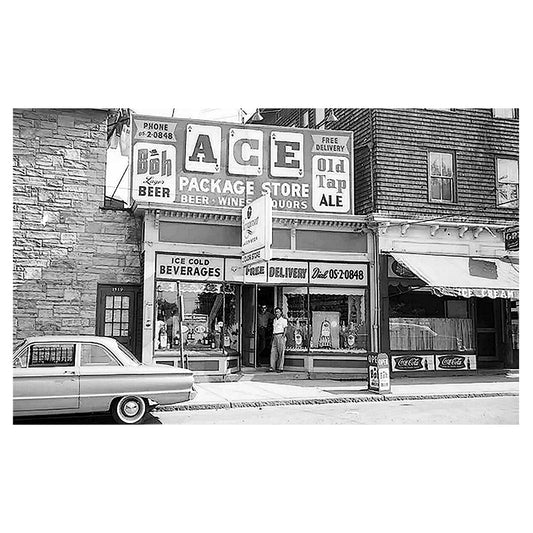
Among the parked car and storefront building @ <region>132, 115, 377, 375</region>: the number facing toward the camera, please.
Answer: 1

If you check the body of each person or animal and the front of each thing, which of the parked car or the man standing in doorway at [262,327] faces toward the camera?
the man standing in doorway

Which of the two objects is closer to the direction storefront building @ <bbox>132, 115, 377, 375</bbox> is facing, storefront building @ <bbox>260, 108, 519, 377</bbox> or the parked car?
the parked car

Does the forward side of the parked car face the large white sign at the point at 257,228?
no

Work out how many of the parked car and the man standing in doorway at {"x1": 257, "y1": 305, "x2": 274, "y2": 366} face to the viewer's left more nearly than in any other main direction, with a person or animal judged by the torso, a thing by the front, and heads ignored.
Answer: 1

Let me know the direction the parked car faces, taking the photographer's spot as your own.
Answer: facing to the left of the viewer

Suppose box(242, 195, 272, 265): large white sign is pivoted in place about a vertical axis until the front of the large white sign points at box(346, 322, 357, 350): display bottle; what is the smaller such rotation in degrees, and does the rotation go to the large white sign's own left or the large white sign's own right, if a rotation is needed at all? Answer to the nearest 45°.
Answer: approximately 180°

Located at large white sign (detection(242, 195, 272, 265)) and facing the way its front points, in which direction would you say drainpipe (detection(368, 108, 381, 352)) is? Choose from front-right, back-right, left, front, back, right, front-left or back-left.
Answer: back

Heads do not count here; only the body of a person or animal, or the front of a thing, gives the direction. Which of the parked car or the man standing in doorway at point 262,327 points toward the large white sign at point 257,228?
the man standing in doorway

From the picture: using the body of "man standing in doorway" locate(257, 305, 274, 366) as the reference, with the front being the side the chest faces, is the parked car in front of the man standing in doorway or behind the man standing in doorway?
in front

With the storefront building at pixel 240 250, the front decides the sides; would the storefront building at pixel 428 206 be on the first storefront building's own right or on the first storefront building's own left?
on the first storefront building's own left

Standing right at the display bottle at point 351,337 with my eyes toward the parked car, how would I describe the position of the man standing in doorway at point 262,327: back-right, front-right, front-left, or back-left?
front-right

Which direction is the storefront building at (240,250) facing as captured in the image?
toward the camera

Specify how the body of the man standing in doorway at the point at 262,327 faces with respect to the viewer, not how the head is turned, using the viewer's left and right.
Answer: facing the viewer

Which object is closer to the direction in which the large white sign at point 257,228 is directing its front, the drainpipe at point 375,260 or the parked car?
the parked car

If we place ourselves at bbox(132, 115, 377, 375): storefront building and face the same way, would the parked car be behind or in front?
in front

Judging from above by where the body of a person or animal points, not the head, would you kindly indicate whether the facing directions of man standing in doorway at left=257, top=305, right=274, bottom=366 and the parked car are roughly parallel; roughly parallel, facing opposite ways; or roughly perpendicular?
roughly perpendicular
